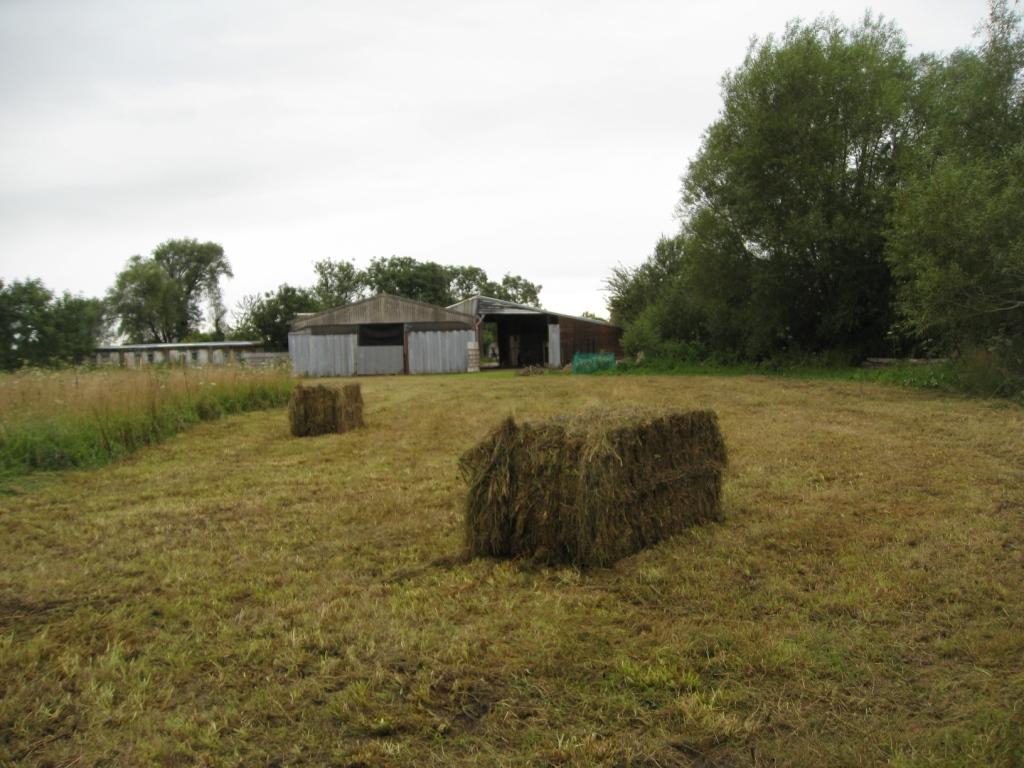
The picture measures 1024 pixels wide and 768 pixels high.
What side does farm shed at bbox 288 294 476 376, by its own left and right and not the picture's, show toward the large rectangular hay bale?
front

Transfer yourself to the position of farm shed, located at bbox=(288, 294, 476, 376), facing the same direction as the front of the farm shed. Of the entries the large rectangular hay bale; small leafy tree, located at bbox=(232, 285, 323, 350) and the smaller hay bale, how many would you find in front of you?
2

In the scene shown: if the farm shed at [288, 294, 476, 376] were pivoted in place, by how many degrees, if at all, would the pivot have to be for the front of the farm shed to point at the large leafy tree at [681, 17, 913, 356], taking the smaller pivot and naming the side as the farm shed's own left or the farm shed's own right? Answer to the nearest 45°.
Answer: approximately 45° to the farm shed's own left

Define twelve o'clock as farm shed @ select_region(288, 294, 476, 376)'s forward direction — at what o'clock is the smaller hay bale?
The smaller hay bale is roughly at 12 o'clock from the farm shed.

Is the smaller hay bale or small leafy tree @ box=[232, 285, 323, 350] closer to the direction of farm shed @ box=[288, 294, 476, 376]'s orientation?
the smaller hay bale

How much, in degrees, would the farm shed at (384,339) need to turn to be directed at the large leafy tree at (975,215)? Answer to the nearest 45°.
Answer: approximately 45° to its left

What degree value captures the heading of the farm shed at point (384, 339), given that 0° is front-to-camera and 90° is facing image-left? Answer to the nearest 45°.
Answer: approximately 0°

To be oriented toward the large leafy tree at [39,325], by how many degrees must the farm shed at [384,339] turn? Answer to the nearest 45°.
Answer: approximately 135° to its right
